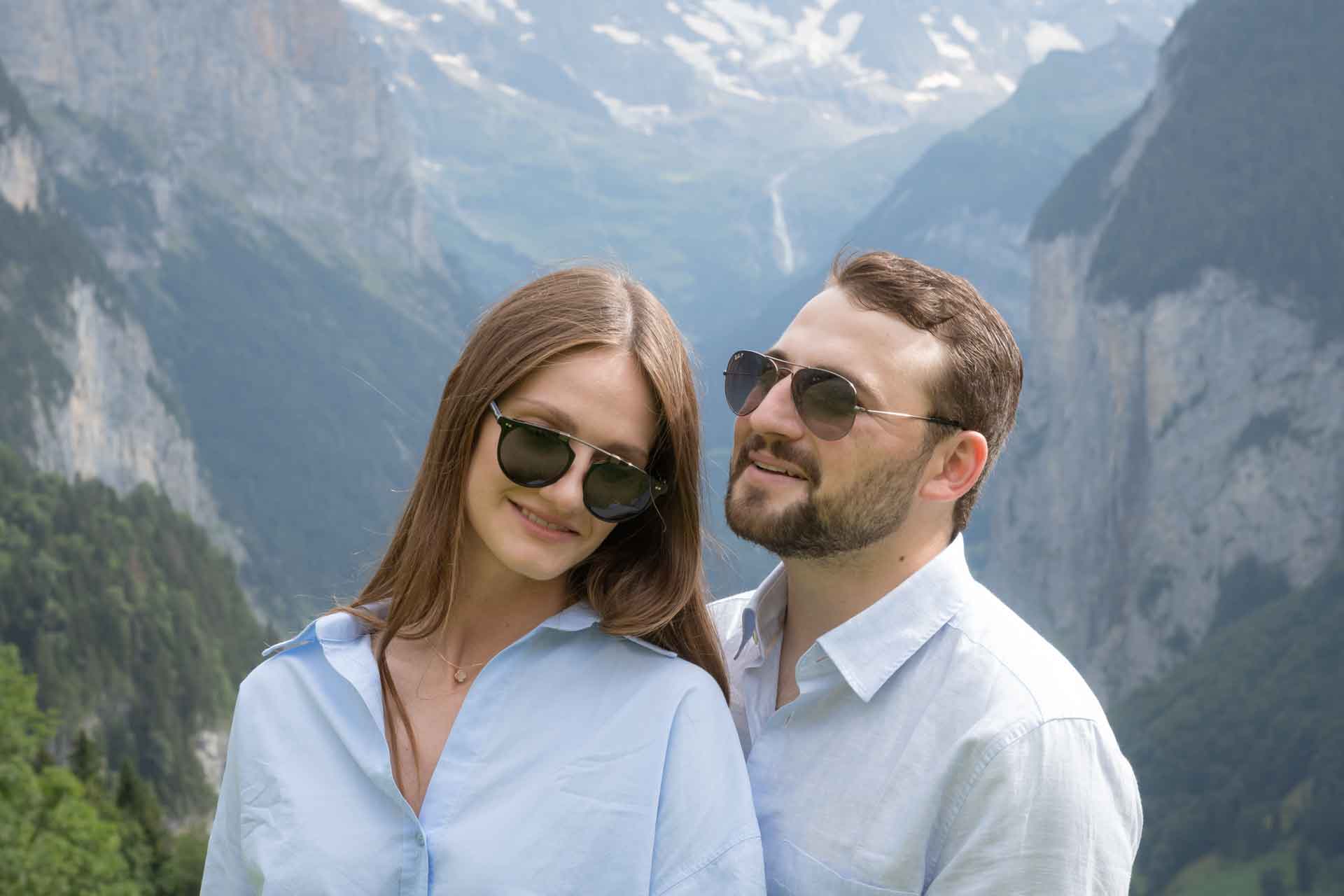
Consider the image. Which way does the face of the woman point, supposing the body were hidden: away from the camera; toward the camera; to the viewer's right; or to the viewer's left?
toward the camera

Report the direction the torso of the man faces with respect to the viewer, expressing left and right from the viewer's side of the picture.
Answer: facing the viewer and to the left of the viewer

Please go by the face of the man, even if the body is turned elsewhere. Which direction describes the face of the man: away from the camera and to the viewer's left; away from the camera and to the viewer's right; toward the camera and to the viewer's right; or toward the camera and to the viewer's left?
toward the camera and to the viewer's left

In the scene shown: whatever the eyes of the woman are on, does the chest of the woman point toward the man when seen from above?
no

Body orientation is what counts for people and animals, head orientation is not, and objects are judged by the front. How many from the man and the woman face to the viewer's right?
0

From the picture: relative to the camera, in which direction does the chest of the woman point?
toward the camera
